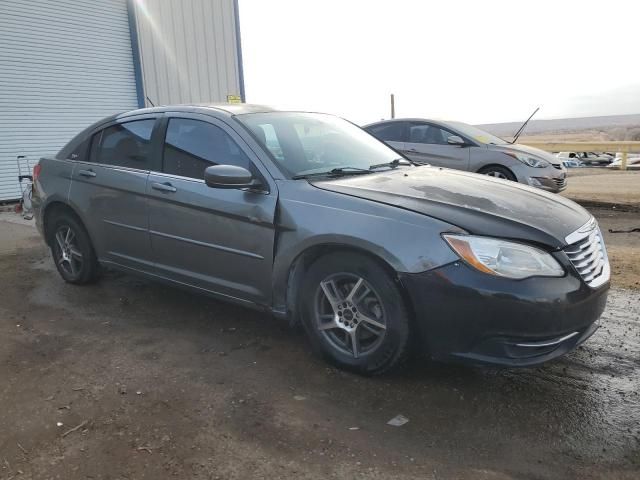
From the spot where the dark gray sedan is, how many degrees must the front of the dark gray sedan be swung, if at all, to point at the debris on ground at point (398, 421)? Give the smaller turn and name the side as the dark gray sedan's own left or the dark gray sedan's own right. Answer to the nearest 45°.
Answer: approximately 45° to the dark gray sedan's own right

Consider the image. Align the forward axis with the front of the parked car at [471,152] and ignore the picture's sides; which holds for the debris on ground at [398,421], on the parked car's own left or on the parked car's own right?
on the parked car's own right

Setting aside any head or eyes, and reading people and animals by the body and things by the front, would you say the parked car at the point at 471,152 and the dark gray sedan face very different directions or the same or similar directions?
same or similar directions

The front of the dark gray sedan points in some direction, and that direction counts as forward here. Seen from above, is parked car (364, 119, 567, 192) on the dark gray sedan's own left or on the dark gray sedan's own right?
on the dark gray sedan's own left

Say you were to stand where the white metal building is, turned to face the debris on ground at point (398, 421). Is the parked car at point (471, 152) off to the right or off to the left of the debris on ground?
left

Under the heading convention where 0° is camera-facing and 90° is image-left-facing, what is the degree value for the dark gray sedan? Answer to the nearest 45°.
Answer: approximately 315°

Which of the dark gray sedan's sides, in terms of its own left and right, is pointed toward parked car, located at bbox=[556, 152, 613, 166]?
left

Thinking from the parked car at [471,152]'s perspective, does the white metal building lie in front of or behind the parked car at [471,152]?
behind

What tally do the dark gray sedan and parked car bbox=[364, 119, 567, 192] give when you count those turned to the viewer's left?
0

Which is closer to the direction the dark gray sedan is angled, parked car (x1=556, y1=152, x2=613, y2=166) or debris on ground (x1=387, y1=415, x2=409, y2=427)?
the debris on ground

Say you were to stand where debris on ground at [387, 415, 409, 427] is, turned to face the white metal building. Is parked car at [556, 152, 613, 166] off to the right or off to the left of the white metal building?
right

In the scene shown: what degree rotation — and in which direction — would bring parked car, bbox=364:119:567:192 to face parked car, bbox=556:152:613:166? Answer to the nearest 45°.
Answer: approximately 135° to its left

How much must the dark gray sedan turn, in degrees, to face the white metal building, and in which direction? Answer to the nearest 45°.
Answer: approximately 180°

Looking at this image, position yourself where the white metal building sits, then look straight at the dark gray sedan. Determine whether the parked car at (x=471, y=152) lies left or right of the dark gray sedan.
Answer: left
